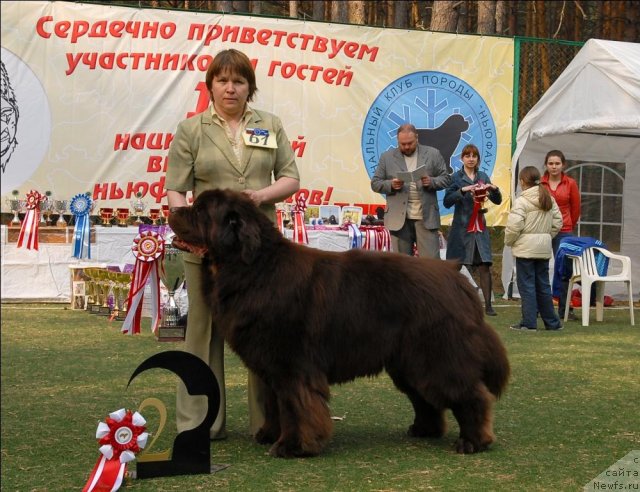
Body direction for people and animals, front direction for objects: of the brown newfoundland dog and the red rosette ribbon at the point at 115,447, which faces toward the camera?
the red rosette ribbon

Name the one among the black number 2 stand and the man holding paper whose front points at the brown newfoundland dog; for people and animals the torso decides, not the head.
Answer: the man holding paper

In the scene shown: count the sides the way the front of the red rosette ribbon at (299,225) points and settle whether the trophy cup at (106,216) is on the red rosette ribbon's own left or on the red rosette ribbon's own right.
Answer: on the red rosette ribbon's own right

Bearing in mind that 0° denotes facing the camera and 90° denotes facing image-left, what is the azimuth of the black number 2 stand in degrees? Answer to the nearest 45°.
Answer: approximately 0°

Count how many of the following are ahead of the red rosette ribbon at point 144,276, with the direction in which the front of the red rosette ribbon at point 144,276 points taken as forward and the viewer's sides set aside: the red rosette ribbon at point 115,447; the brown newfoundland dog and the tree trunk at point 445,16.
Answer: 2

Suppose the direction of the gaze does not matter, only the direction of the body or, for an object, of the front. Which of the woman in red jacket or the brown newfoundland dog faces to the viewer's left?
the brown newfoundland dog

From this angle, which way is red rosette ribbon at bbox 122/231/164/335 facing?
toward the camera

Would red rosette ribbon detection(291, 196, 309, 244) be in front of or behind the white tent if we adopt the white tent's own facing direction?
in front

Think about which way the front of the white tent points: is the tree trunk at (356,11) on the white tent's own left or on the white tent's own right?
on the white tent's own right

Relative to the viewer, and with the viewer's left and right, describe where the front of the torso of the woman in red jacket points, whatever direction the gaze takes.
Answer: facing the viewer

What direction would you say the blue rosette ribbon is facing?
toward the camera

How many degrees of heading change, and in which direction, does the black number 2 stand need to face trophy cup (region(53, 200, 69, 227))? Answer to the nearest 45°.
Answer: approximately 180°

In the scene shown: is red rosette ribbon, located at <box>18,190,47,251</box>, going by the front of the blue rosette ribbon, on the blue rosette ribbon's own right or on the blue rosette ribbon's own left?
on the blue rosette ribbon's own right

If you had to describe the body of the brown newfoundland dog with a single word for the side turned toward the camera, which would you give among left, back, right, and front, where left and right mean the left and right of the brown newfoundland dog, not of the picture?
left

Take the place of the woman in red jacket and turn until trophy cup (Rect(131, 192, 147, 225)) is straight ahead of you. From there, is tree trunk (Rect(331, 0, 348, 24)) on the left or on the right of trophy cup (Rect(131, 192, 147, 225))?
right

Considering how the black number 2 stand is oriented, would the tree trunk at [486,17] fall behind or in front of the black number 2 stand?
behind
